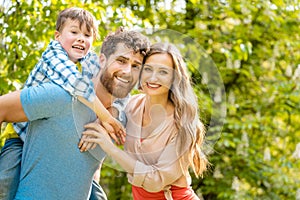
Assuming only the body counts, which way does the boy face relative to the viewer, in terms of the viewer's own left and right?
facing the viewer and to the right of the viewer
